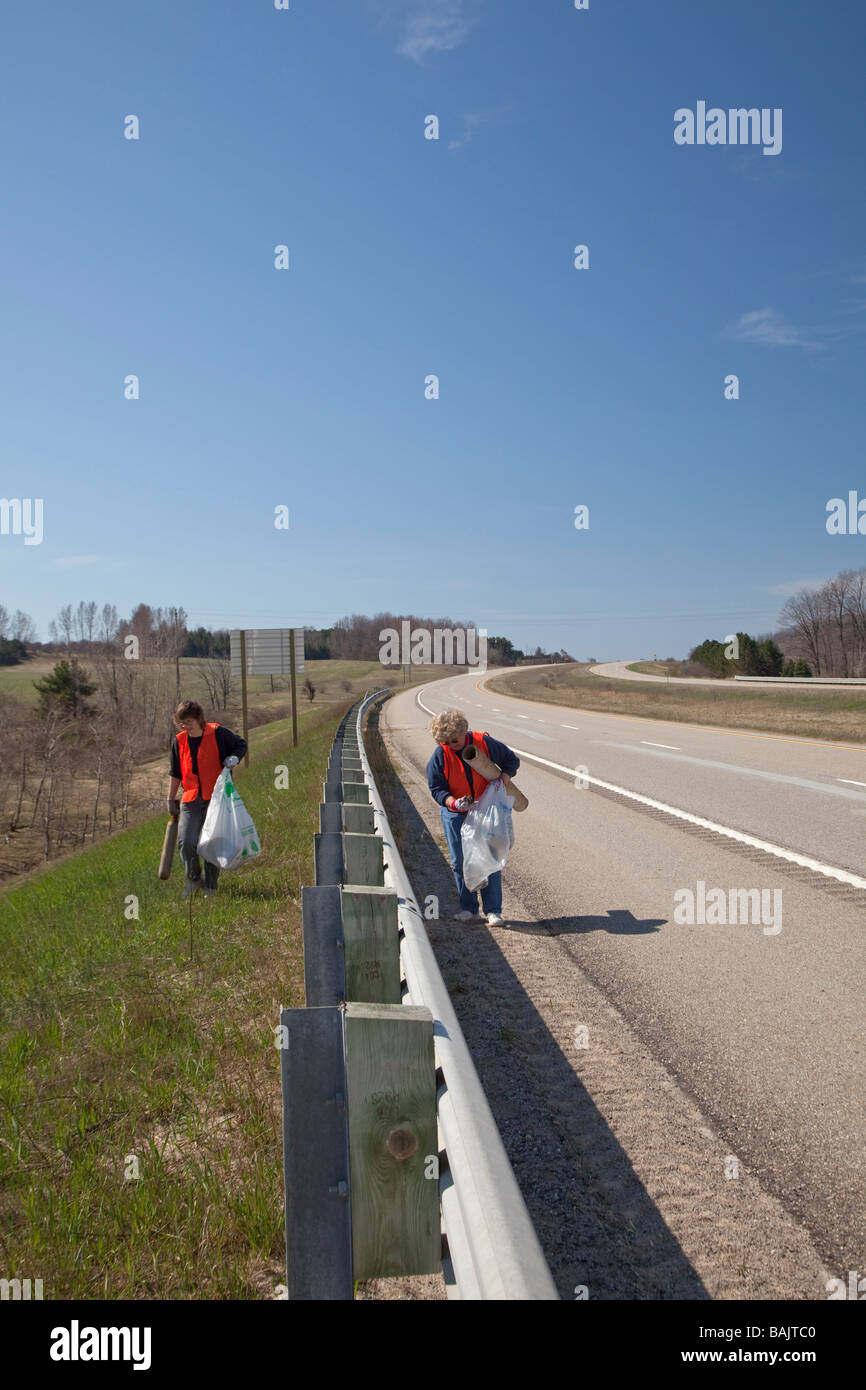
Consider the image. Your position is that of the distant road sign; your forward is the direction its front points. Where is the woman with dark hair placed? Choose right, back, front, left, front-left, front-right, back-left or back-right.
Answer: back

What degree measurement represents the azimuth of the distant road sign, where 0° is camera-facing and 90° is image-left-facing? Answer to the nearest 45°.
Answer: approximately 180°

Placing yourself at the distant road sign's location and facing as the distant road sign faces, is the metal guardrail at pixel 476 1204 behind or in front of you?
behind

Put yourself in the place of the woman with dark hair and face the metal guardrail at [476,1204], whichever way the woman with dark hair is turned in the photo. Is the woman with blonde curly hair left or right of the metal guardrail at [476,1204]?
left

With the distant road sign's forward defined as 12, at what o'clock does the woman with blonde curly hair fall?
The woman with blonde curly hair is roughly at 6 o'clock from the distant road sign.
